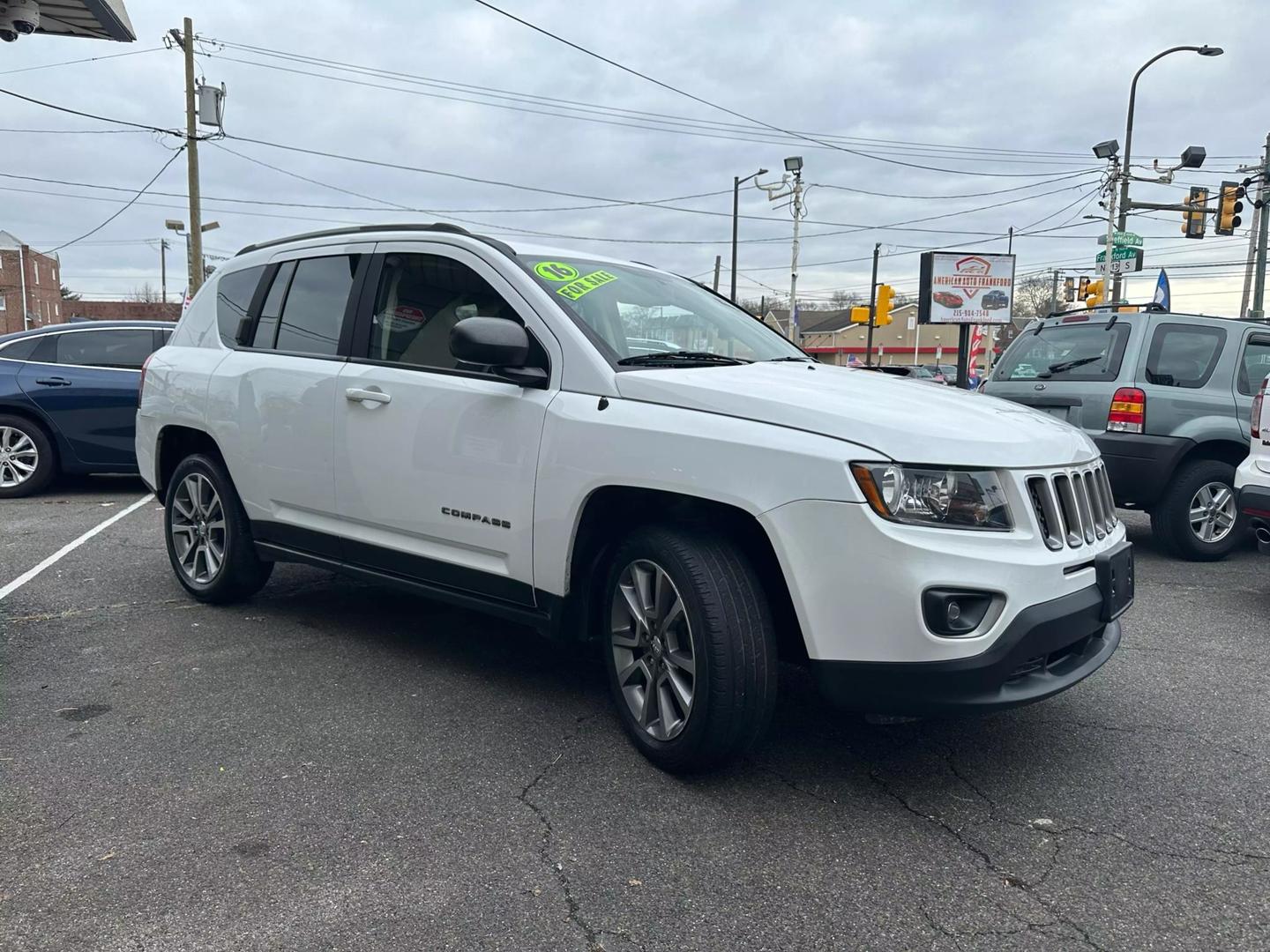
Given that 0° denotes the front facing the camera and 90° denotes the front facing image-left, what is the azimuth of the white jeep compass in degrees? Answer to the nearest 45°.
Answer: approximately 315°

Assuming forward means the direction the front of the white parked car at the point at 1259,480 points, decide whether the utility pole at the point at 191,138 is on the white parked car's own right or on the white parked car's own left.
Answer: on the white parked car's own left

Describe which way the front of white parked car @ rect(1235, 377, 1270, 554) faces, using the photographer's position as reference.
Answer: facing away from the viewer and to the right of the viewer

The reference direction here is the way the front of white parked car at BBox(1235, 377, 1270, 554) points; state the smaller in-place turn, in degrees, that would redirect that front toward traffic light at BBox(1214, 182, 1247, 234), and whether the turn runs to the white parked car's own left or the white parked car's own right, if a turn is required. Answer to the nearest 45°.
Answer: approximately 45° to the white parked car's own left

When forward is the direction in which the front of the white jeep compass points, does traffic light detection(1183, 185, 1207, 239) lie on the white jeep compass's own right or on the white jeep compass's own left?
on the white jeep compass's own left

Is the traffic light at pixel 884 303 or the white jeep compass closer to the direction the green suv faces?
the traffic light

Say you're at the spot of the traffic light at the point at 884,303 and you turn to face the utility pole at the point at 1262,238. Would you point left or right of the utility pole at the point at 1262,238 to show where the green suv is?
right
